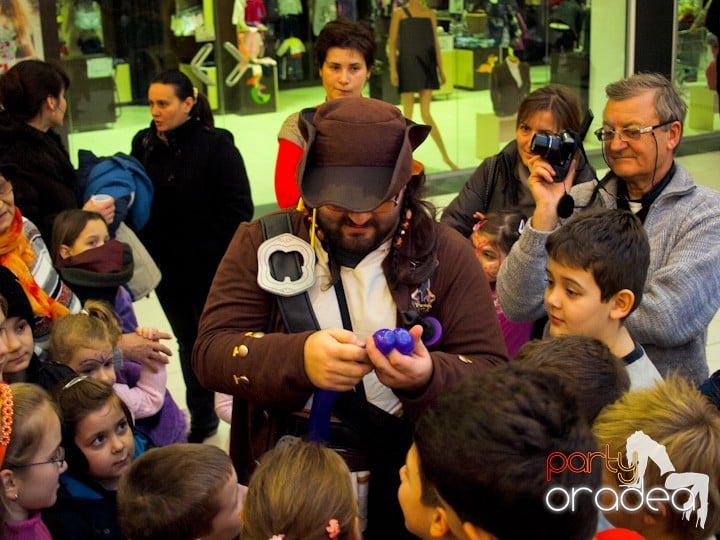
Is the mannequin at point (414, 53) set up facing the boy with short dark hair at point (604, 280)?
yes

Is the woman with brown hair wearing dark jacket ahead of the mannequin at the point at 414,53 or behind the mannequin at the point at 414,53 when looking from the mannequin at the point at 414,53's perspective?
ahead

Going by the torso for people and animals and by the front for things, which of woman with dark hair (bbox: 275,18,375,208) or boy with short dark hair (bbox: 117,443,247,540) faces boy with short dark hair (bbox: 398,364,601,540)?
the woman with dark hair

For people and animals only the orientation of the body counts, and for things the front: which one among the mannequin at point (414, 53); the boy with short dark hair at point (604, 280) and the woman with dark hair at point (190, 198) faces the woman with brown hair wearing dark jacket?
the mannequin

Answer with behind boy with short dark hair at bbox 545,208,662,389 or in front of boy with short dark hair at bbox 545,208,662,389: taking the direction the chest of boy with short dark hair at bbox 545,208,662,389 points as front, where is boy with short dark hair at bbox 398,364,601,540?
in front

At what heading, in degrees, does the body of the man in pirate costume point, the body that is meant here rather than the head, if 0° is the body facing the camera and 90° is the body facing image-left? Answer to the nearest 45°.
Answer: approximately 0°

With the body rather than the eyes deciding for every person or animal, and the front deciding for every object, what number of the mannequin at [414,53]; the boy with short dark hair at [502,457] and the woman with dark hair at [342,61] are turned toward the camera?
2

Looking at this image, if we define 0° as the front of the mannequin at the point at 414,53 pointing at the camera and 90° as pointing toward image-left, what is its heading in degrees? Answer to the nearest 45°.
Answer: approximately 0°

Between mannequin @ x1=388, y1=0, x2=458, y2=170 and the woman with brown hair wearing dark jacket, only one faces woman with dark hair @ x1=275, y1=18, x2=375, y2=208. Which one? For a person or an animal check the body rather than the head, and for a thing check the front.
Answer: the mannequin
